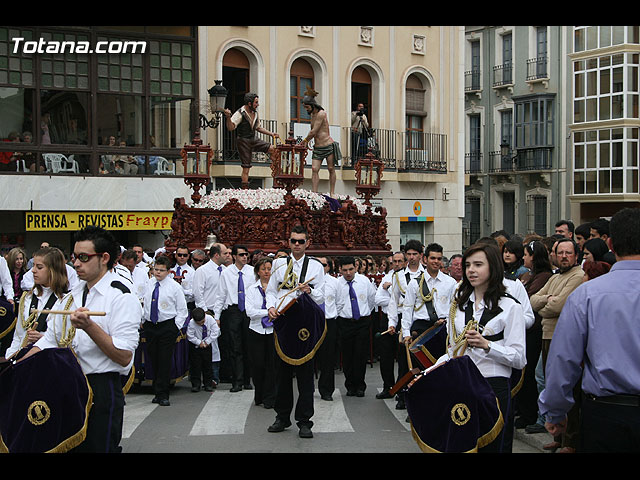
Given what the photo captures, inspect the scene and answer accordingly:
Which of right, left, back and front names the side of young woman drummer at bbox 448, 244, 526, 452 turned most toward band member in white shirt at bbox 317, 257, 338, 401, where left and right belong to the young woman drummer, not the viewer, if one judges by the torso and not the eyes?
right

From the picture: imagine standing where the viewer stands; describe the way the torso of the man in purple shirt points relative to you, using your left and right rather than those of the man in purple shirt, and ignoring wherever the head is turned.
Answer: facing away from the viewer

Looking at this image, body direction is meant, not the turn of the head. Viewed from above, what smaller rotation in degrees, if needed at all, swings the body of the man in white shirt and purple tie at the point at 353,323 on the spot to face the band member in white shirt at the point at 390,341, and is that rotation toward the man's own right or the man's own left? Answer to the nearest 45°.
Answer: approximately 45° to the man's own left

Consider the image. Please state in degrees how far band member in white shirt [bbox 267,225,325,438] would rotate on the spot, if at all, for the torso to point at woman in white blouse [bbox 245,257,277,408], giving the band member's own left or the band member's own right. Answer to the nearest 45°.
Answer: approximately 180°

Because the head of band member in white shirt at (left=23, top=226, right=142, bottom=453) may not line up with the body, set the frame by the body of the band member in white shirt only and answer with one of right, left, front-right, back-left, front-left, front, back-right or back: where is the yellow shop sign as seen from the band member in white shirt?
back-right

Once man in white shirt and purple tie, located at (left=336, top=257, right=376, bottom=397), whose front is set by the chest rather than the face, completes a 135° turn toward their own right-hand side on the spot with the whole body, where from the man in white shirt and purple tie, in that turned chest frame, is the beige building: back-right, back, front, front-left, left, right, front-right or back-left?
front-right

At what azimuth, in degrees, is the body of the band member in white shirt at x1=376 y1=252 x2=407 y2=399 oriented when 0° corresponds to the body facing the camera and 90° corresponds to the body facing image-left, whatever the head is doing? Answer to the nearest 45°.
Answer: approximately 45°

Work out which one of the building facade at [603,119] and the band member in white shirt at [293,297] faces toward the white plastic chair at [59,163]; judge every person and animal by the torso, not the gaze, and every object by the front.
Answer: the building facade

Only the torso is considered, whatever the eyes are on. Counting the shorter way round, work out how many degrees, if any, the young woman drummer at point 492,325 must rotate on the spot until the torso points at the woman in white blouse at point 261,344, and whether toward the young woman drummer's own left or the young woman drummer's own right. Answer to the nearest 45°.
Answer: approximately 90° to the young woman drummer's own right

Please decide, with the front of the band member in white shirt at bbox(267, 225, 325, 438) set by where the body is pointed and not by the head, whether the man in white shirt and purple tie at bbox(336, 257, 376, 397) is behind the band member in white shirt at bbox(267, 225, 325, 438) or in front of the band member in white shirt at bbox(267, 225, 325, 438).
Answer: behind
